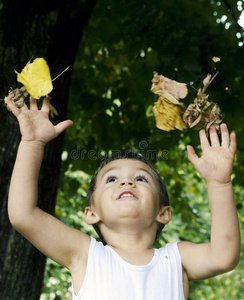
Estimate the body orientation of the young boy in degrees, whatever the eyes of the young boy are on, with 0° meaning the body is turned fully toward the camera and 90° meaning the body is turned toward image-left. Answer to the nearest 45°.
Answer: approximately 0°
